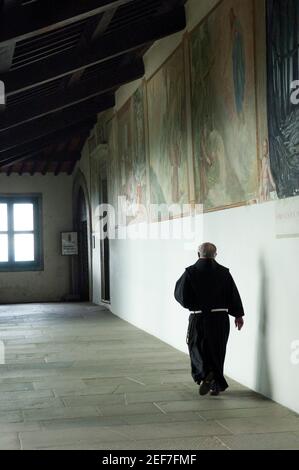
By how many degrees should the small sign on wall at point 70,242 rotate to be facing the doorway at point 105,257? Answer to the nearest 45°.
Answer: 0° — it already faces it

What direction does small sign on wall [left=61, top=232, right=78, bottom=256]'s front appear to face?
toward the camera
